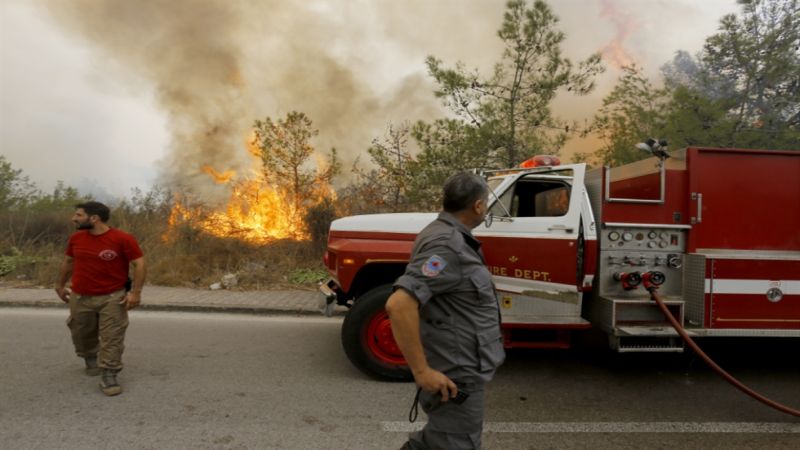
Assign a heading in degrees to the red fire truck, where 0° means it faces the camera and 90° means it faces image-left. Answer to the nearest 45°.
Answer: approximately 90°

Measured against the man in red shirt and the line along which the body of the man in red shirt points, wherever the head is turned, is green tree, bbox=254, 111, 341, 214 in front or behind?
behind

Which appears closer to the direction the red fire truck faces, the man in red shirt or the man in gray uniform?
the man in red shirt
